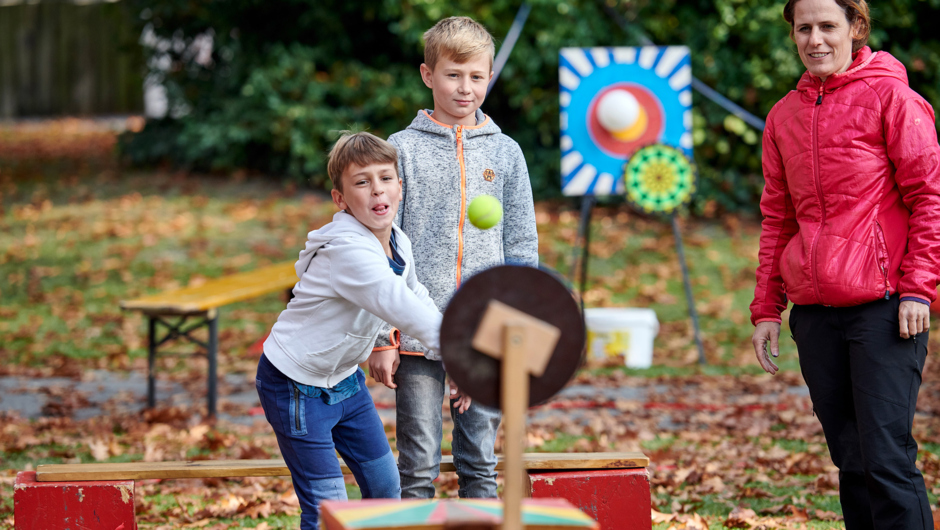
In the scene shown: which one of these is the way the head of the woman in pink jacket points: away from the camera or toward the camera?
toward the camera

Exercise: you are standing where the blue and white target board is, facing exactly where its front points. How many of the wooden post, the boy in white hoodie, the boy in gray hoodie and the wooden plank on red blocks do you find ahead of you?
4

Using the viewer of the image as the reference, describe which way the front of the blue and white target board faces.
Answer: facing the viewer

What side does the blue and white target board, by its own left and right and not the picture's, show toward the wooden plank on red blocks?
front

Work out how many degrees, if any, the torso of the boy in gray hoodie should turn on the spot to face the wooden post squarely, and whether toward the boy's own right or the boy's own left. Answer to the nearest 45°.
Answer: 0° — they already face it

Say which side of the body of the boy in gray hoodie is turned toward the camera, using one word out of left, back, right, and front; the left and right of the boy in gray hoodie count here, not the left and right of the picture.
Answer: front

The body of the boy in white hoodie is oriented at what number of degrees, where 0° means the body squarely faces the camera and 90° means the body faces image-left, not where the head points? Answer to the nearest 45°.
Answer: approximately 315°

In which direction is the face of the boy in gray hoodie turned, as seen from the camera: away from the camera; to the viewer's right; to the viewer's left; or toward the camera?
toward the camera

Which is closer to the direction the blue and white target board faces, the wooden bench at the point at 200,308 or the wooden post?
the wooden post

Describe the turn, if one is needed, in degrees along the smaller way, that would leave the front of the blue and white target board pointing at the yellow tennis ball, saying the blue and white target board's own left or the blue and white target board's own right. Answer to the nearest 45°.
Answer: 0° — it already faces it

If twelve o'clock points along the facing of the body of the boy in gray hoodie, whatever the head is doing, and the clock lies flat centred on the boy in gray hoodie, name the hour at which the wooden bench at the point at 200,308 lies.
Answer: The wooden bench is roughly at 5 o'clock from the boy in gray hoodie.

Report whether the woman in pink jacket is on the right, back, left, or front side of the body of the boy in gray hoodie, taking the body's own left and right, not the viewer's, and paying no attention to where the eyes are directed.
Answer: left

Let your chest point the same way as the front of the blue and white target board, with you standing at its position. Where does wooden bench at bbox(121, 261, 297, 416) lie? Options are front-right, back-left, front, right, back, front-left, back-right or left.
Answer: front-right

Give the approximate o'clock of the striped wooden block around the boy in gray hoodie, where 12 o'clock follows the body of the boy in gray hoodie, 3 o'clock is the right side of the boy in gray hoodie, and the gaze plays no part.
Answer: The striped wooden block is roughly at 12 o'clock from the boy in gray hoodie.

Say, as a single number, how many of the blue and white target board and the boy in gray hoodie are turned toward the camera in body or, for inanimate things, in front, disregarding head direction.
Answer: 2
